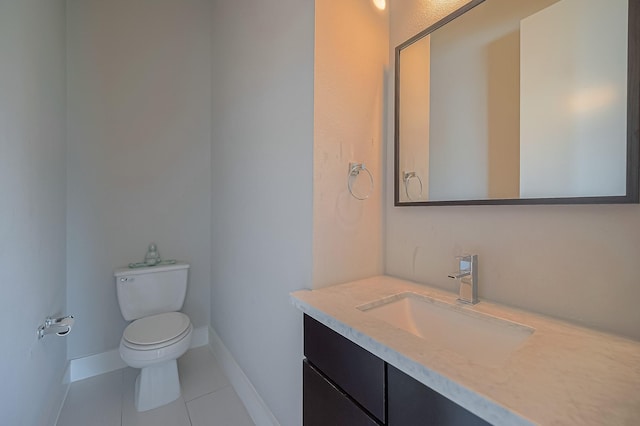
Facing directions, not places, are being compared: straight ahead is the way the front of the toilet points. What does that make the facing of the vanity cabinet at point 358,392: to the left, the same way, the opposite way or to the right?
to the right

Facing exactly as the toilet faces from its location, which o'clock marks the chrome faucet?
The chrome faucet is roughly at 11 o'clock from the toilet.

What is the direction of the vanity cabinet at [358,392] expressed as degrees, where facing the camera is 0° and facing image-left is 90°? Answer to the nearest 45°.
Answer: approximately 45°

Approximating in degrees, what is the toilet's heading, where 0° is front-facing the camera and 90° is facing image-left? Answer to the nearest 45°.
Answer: approximately 0°

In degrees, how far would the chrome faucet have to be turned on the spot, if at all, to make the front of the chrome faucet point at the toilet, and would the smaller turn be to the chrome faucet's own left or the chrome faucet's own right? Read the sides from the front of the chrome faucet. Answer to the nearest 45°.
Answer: approximately 45° to the chrome faucet's own right

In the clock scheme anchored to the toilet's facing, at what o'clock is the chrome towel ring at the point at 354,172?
The chrome towel ring is roughly at 11 o'clock from the toilet.
